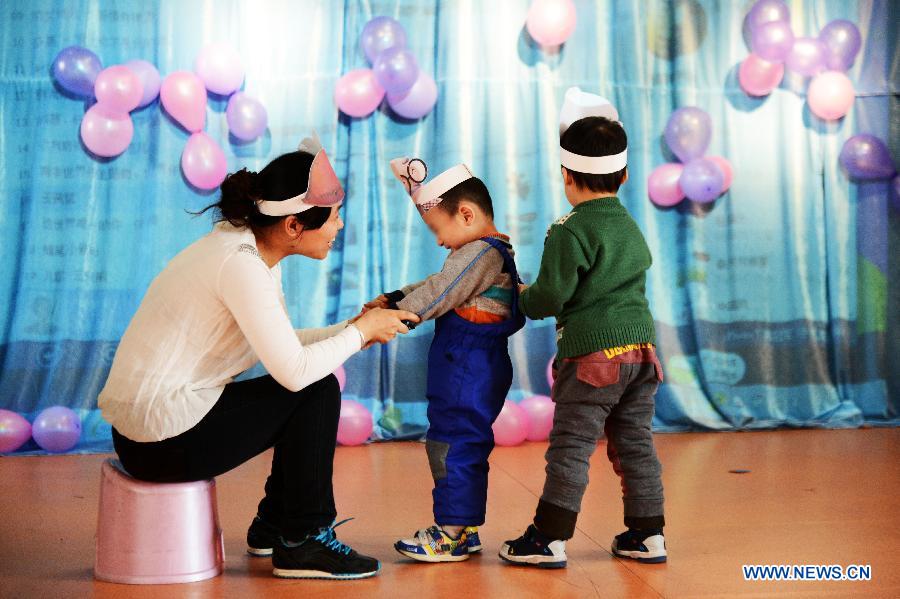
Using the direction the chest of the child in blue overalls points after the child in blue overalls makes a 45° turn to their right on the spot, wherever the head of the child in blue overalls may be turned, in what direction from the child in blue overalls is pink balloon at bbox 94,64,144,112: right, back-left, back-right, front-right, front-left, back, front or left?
front

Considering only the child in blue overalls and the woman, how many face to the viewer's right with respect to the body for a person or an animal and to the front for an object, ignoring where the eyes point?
1

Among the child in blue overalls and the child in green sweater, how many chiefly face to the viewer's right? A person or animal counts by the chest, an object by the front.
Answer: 0

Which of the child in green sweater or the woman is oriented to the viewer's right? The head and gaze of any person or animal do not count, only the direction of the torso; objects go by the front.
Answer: the woman

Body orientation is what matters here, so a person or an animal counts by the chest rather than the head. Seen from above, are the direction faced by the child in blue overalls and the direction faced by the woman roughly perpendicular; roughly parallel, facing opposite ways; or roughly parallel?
roughly parallel, facing opposite ways

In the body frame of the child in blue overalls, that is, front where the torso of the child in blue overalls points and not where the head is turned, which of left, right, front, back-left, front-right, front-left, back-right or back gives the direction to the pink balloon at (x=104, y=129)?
front-right

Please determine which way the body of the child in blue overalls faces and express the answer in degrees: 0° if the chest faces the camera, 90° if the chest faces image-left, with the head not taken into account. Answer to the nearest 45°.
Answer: approximately 90°

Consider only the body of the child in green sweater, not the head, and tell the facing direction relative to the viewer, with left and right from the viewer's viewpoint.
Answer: facing away from the viewer and to the left of the viewer

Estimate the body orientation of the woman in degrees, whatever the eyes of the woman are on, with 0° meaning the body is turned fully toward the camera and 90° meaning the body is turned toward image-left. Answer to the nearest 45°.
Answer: approximately 270°

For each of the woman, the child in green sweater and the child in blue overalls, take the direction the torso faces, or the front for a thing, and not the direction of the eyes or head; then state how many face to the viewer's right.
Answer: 1

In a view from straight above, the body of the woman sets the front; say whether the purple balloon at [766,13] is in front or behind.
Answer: in front

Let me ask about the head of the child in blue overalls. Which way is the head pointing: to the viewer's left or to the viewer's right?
to the viewer's left

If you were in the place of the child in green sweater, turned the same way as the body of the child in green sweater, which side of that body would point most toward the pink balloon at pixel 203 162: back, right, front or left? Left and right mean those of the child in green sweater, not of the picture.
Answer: front

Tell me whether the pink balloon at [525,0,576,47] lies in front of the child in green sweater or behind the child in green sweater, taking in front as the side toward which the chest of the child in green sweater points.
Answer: in front

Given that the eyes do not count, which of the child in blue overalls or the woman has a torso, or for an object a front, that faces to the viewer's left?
the child in blue overalls

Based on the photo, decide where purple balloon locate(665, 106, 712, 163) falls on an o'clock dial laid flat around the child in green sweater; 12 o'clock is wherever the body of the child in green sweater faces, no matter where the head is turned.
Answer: The purple balloon is roughly at 2 o'clock from the child in green sweater.

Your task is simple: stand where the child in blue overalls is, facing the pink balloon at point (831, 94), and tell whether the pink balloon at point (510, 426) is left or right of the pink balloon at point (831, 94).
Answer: left
